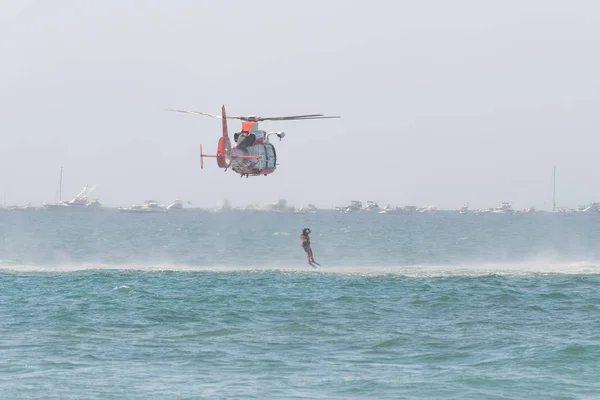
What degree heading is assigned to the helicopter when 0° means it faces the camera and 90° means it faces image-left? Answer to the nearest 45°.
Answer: approximately 180°
